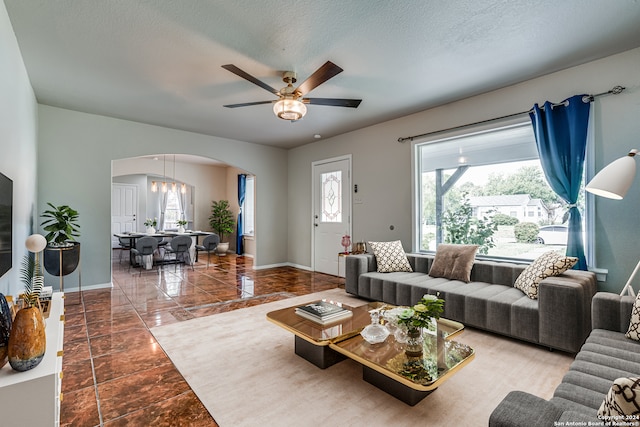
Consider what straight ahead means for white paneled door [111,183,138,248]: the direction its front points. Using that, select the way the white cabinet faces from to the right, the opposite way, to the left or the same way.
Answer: to the left

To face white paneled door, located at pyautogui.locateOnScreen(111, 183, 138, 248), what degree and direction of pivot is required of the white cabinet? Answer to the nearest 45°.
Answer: approximately 90° to its left

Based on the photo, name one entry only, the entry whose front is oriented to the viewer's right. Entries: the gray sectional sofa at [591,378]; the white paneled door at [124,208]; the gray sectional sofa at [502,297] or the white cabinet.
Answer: the white cabinet

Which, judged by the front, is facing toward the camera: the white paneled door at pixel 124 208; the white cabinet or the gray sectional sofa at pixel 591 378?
the white paneled door

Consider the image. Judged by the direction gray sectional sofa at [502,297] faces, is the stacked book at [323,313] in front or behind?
in front

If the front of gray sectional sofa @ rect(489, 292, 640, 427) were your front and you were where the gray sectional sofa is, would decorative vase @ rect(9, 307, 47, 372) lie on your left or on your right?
on your left

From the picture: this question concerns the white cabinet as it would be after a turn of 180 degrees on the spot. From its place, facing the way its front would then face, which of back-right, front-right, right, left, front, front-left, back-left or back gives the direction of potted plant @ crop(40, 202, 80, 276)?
right

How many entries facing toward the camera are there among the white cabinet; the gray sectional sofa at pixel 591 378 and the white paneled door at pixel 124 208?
1

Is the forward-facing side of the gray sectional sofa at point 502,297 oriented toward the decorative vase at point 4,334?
yes

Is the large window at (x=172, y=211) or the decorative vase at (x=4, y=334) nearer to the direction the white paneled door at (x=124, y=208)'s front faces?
the decorative vase

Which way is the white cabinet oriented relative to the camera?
to the viewer's right

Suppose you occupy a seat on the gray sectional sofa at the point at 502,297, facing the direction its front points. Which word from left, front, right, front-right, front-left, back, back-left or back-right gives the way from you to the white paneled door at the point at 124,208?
front-right

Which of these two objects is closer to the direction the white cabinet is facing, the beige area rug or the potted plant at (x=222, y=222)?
the beige area rug

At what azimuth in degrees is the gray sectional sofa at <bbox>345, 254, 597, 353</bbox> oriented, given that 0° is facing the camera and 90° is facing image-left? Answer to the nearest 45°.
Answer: approximately 45°

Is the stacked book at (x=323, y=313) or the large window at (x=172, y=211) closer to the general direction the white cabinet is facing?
the stacked book

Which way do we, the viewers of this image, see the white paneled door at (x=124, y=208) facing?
facing the viewer

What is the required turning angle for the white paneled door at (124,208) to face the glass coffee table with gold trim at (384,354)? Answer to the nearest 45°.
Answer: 0° — it already faces it
